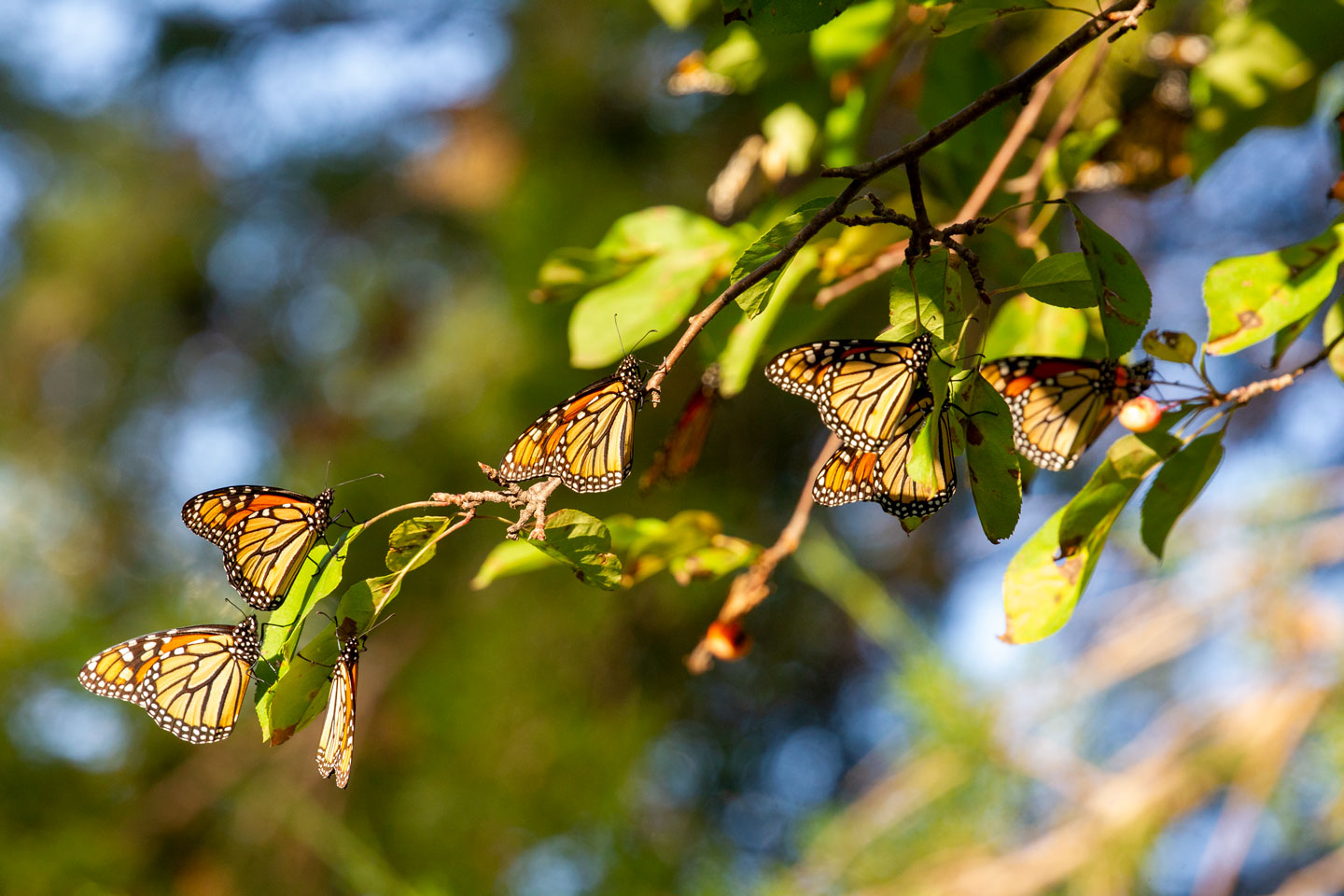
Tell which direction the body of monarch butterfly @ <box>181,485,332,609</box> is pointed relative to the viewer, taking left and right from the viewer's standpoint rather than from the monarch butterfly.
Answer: facing to the right of the viewer

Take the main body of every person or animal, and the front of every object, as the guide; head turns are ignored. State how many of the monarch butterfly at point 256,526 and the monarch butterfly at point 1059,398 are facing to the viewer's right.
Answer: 2

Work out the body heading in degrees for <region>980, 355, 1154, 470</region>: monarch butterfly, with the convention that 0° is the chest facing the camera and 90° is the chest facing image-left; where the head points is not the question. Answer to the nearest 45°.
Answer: approximately 270°

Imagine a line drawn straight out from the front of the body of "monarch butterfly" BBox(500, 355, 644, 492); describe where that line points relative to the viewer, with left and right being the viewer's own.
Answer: facing to the right of the viewer

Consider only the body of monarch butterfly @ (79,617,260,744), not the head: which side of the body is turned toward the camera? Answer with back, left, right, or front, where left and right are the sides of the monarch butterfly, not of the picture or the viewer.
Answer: right

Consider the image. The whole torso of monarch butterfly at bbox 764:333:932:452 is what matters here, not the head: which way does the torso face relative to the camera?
to the viewer's right
